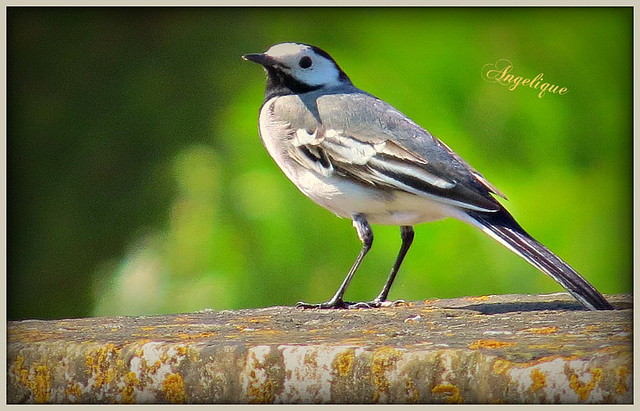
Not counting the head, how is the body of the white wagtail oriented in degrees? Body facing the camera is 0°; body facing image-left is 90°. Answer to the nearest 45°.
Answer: approximately 90°
